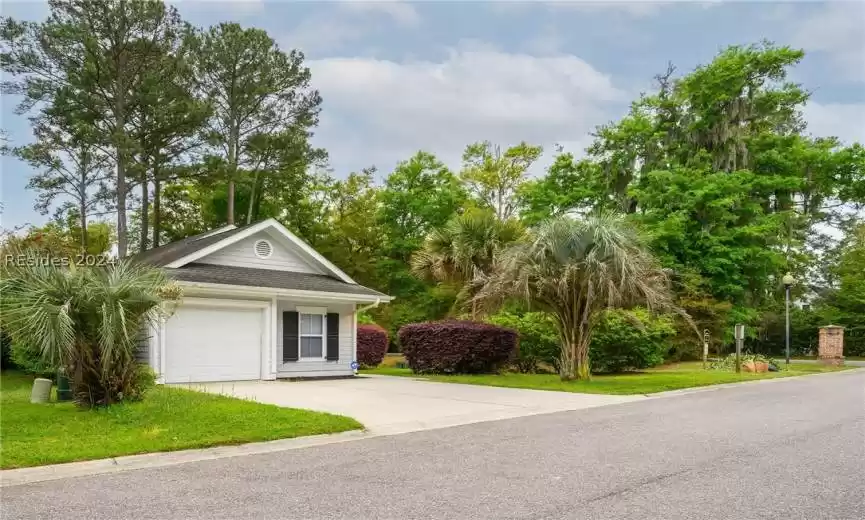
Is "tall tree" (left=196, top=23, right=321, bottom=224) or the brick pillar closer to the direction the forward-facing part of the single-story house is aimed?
the brick pillar

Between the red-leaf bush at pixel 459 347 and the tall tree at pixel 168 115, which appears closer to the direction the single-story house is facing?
the red-leaf bush

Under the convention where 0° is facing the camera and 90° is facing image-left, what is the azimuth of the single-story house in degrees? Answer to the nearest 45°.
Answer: approximately 315°

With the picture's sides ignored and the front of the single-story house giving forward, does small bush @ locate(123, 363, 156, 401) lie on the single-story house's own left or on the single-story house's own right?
on the single-story house's own right

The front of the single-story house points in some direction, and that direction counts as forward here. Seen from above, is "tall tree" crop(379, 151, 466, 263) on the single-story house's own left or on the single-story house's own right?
on the single-story house's own left

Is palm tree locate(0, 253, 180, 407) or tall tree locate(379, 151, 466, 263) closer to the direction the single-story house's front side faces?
the palm tree

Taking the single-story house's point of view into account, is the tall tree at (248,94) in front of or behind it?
behind

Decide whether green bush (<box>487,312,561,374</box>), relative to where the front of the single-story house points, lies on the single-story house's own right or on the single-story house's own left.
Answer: on the single-story house's own left

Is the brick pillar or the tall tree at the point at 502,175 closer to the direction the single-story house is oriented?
the brick pillar
